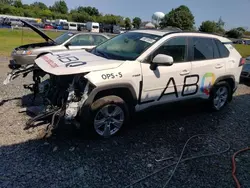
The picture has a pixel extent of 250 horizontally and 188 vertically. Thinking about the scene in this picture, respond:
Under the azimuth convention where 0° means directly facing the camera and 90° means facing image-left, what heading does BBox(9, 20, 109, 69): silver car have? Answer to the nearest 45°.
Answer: approximately 45°

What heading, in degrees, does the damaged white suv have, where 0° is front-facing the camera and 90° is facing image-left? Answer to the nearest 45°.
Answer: approximately 45°

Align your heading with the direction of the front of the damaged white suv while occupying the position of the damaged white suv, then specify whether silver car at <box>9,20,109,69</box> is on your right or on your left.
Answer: on your right

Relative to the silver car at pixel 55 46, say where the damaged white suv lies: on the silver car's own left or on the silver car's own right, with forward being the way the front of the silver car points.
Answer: on the silver car's own left
